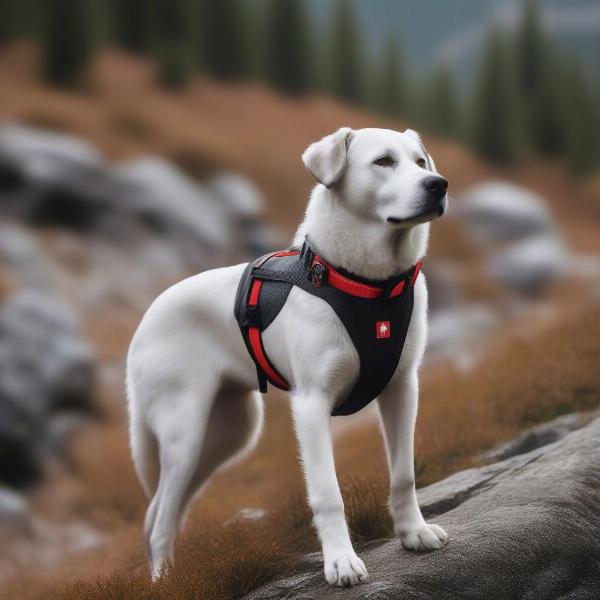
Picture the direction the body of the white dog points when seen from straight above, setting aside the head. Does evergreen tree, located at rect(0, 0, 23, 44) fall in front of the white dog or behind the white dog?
behind

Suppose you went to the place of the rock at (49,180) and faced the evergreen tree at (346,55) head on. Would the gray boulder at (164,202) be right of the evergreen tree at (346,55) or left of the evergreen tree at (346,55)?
right

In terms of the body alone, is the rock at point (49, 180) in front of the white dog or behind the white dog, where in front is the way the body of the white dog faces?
behind

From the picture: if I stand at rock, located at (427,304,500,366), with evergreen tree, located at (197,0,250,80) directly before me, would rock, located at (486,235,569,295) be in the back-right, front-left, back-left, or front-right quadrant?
front-right

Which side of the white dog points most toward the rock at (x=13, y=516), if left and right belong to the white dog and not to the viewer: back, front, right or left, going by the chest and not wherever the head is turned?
back

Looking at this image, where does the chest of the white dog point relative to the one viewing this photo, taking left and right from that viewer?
facing the viewer and to the right of the viewer

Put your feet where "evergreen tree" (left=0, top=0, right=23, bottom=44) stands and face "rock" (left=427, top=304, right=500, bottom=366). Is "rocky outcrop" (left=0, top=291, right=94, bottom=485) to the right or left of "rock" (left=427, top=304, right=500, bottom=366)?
right

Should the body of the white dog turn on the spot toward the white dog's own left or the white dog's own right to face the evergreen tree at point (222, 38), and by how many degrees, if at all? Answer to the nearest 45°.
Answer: approximately 135° to the white dog's own left

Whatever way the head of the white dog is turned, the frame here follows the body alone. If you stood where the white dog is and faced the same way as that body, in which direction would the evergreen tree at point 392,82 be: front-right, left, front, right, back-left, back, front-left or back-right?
back-left
